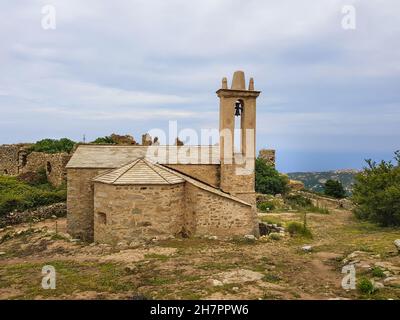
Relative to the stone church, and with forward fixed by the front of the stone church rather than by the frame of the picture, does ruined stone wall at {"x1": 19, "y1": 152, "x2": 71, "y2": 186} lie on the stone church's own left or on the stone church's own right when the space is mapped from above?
on the stone church's own left

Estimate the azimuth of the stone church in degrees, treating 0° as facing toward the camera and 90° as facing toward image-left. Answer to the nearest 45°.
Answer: approximately 270°

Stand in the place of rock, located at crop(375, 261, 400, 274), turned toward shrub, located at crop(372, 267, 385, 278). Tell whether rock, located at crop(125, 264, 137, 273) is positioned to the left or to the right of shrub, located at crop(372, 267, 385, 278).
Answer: right

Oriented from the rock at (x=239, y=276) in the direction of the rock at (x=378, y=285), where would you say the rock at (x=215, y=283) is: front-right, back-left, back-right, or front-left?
back-right

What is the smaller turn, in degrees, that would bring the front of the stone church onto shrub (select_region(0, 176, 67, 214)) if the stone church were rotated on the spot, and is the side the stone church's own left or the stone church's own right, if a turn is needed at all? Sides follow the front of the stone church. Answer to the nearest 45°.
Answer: approximately 135° to the stone church's own left

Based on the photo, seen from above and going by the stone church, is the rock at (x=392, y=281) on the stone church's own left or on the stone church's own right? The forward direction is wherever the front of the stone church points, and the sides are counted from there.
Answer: on the stone church's own right

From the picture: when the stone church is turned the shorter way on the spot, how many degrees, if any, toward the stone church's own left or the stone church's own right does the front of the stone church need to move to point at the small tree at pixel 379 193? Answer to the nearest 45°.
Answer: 0° — it already faces it

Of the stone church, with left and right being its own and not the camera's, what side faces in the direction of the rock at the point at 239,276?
right

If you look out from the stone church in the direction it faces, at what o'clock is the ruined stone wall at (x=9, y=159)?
The ruined stone wall is roughly at 8 o'clock from the stone church.
